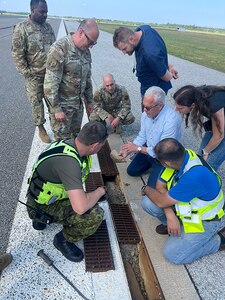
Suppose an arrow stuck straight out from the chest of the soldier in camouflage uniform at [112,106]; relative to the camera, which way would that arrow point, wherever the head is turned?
toward the camera

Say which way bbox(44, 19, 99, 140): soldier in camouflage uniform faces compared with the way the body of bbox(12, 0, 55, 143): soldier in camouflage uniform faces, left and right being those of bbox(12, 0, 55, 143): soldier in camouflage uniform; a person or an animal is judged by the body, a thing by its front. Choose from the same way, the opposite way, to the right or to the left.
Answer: the same way

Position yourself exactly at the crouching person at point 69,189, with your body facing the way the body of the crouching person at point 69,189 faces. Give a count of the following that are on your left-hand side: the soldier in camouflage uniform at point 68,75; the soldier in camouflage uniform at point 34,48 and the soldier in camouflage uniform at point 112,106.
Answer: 3

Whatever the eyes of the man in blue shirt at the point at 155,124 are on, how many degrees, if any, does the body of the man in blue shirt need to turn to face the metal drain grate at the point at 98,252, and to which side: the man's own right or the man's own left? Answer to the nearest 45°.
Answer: approximately 45° to the man's own left

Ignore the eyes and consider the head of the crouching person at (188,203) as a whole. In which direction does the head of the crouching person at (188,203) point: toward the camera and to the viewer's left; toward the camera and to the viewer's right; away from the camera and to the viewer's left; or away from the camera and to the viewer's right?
away from the camera and to the viewer's left

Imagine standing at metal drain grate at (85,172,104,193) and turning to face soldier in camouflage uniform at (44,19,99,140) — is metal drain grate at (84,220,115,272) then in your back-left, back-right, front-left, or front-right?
back-left

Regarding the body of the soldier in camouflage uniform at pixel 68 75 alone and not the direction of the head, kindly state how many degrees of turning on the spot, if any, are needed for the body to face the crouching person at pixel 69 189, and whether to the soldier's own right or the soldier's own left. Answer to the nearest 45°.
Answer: approximately 45° to the soldier's own right

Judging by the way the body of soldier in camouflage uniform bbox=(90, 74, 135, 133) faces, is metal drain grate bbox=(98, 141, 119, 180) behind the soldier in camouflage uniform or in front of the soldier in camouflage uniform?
in front

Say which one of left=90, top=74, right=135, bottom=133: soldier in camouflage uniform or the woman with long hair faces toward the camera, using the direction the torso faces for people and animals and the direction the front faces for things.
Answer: the soldier in camouflage uniform

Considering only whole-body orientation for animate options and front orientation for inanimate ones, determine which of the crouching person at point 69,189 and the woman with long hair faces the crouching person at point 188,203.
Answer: the crouching person at point 69,189

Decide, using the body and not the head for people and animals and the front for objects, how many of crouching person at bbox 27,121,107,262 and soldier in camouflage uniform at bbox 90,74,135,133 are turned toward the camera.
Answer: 1

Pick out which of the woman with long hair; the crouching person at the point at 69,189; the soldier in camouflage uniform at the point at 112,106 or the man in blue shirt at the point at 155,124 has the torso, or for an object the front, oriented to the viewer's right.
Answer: the crouching person

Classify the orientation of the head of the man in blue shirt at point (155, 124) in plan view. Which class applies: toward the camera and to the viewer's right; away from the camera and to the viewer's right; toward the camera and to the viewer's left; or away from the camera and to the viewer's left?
toward the camera and to the viewer's left

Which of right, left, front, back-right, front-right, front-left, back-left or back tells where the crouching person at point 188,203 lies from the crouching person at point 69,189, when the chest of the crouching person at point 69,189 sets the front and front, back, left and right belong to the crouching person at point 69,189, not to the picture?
front

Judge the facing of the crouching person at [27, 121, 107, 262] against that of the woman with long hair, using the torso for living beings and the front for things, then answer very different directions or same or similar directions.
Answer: very different directions

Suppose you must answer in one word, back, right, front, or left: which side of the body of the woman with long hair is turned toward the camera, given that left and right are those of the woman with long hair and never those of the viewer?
left

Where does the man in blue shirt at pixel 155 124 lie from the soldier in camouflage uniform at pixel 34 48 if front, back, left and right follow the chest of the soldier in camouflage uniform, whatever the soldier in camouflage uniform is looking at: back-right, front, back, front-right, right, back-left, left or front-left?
front
